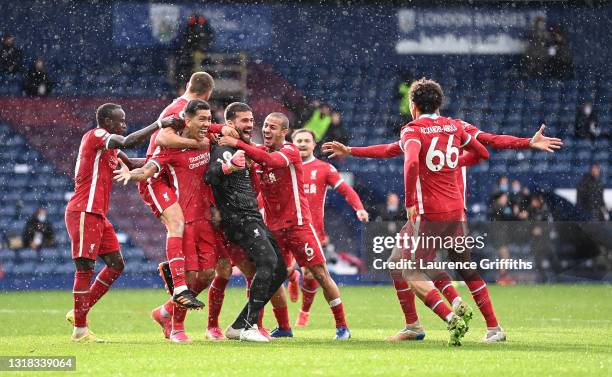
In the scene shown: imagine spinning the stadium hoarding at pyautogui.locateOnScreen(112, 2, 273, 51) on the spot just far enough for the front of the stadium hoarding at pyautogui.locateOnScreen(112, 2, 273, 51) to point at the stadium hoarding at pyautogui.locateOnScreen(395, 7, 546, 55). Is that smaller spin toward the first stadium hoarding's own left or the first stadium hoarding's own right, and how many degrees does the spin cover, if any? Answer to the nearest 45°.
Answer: approximately 90° to the first stadium hoarding's own left

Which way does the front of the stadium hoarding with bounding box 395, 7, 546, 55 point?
toward the camera

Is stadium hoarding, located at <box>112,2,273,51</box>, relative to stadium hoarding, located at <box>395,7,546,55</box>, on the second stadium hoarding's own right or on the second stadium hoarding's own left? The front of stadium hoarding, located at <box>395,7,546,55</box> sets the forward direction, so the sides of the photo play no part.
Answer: on the second stadium hoarding's own right

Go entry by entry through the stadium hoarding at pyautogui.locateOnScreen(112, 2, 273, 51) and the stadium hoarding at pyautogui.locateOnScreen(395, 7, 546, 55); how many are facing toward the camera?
2

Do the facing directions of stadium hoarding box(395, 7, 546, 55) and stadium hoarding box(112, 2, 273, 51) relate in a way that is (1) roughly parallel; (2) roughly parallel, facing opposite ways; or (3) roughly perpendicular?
roughly parallel
